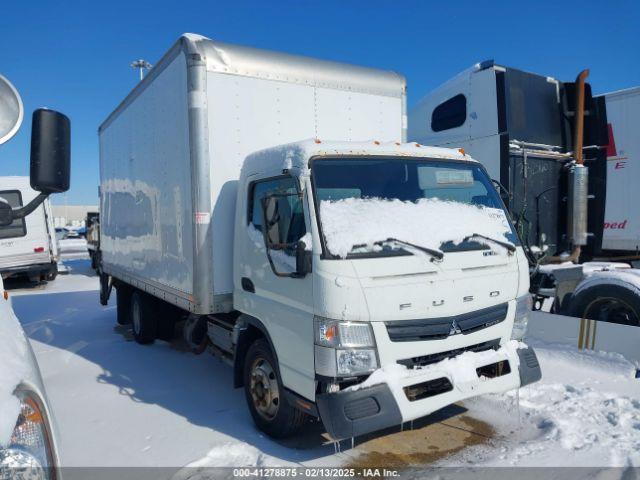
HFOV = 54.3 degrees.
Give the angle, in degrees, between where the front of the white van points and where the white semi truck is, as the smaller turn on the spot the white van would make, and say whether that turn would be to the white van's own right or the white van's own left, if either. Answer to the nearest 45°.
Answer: approximately 180°

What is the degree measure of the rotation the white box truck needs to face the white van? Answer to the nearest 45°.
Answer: approximately 180°

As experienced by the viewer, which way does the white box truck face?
facing the viewer and to the right of the viewer

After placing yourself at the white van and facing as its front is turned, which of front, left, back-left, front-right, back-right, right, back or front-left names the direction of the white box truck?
back-left

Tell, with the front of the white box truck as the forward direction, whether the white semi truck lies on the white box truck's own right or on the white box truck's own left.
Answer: on the white box truck's own left
